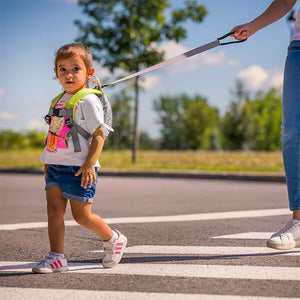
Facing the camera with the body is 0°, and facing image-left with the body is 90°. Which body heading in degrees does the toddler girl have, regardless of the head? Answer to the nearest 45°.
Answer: approximately 45°

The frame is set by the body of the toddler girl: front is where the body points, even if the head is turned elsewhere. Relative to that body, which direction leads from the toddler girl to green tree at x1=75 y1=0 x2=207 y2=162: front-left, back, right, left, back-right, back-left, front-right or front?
back-right
